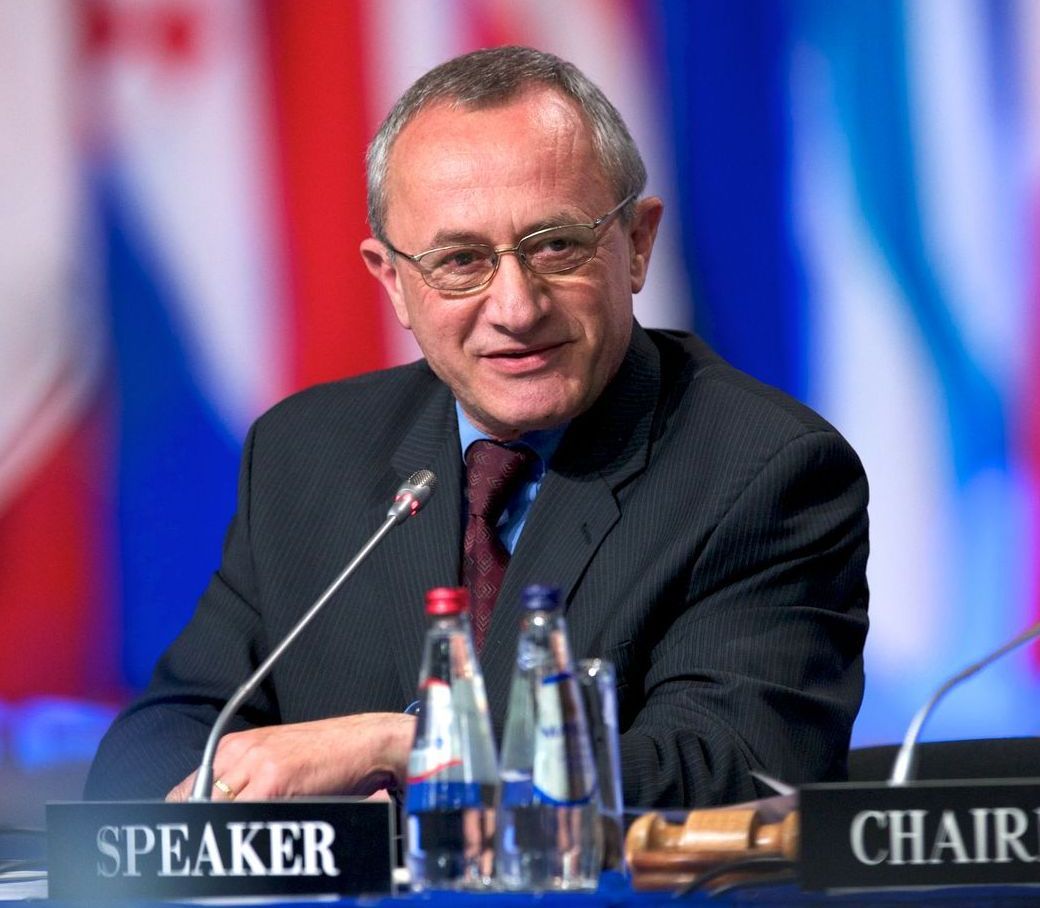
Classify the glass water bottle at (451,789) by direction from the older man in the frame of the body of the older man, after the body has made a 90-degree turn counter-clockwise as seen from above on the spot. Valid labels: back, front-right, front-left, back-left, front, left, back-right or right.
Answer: right

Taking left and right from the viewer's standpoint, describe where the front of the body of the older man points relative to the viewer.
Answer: facing the viewer

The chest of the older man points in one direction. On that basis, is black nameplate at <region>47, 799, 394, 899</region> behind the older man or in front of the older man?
in front

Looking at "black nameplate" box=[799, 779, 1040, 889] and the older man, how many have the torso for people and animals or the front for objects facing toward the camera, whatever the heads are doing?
2

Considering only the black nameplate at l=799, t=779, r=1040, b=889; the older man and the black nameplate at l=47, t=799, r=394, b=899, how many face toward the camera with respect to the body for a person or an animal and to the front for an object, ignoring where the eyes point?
3

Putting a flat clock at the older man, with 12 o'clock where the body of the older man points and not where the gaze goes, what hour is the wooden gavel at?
The wooden gavel is roughly at 12 o'clock from the older man.

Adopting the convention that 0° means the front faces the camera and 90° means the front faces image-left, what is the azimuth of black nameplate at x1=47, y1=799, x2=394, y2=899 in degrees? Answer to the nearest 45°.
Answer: approximately 0°
